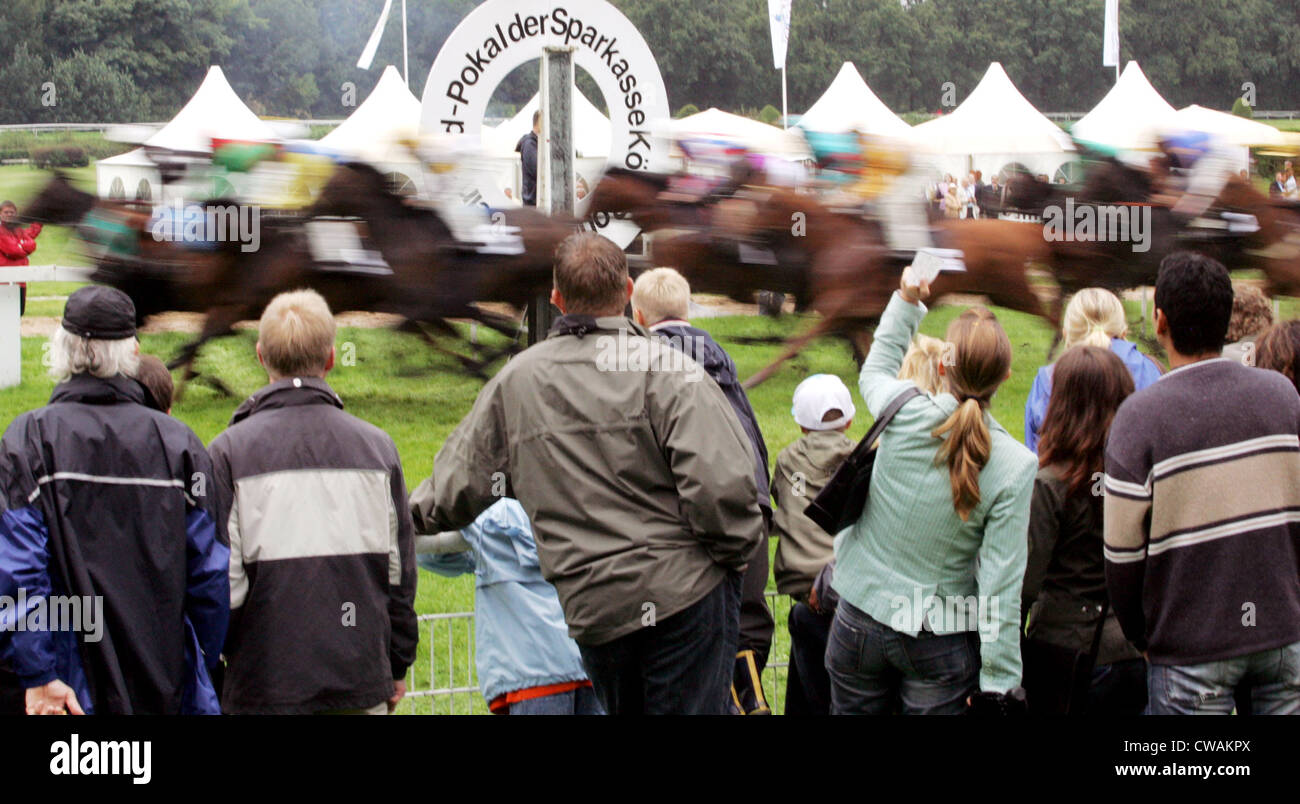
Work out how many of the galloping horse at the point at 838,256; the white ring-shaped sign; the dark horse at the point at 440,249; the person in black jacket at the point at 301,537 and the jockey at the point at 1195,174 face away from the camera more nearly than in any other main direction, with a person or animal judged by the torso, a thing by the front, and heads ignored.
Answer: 1

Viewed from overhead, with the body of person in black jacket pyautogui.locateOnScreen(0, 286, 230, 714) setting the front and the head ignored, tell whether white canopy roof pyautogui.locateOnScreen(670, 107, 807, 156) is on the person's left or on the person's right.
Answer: on the person's right

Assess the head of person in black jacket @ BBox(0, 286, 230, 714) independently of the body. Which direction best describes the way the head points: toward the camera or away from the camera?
away from the camera

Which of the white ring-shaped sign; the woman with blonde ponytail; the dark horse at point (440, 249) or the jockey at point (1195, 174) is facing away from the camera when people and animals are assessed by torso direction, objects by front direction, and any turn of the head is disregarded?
the woman with blonde ponytail

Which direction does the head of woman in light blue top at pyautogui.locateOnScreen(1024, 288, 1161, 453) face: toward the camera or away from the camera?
away from the camera

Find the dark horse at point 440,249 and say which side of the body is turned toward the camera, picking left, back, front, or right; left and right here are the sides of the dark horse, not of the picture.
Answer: left

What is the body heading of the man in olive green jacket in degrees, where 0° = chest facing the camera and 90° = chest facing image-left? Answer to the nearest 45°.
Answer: approximately 180°

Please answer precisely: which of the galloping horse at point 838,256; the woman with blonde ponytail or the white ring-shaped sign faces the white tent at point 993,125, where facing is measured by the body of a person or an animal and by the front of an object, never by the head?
the woman with blonde ponytail

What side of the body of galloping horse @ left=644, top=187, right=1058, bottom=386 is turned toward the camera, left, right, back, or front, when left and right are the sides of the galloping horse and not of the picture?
left

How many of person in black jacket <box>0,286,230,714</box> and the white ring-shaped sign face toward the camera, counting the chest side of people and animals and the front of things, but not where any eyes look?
1

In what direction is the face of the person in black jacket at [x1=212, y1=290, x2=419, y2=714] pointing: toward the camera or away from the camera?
away from the camera

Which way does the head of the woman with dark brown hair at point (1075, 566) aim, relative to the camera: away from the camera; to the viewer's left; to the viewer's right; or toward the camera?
away from the camera

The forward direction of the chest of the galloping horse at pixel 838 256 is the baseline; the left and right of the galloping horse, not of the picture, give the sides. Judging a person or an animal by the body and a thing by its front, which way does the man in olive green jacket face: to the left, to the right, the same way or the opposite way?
to the right

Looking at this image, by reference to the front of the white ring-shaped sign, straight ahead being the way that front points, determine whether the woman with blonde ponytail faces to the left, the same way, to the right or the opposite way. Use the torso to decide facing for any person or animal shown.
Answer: the opposite way

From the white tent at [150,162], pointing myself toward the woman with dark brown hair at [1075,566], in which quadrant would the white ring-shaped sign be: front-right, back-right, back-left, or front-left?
front-left

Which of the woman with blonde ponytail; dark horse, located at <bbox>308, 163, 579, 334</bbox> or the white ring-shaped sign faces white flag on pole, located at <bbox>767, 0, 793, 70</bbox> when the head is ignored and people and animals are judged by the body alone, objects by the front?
the woman with blonde ponytail

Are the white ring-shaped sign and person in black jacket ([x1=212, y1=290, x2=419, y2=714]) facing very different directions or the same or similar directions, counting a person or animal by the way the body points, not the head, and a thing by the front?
very different directions
